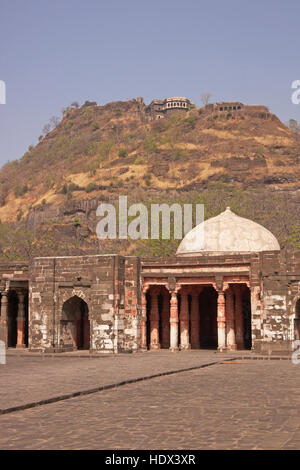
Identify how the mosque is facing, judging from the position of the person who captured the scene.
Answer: facing the viewer
